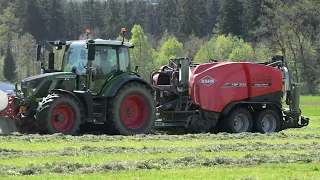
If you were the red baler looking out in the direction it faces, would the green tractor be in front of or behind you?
in front

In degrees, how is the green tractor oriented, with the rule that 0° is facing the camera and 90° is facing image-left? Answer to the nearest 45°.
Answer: approximately 45°

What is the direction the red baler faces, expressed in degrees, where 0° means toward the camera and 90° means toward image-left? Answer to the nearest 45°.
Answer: approximately 90°

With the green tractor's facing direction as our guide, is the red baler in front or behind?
behind

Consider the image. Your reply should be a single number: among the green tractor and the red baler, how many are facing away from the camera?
0
